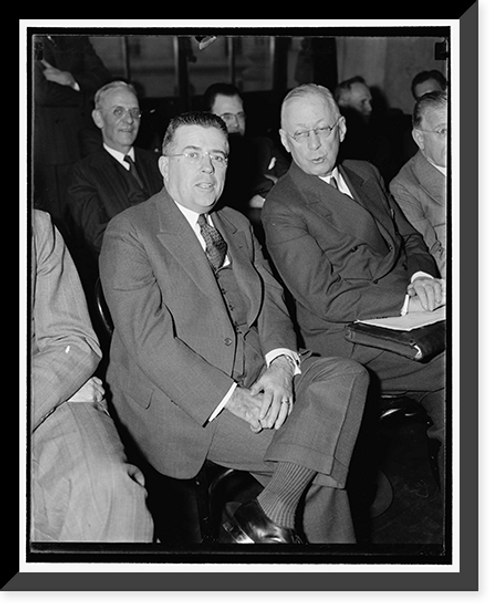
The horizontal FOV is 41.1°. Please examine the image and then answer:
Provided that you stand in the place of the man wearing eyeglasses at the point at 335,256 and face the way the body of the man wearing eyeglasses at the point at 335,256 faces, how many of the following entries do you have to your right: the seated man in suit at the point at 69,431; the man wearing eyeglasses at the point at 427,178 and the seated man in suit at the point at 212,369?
2

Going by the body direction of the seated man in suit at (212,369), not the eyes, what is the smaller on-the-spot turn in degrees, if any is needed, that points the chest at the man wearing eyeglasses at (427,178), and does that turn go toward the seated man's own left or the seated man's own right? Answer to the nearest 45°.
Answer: approximately 90° to the seated man's own left

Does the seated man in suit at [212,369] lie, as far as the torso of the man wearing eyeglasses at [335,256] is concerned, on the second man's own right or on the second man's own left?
on the second man's own right

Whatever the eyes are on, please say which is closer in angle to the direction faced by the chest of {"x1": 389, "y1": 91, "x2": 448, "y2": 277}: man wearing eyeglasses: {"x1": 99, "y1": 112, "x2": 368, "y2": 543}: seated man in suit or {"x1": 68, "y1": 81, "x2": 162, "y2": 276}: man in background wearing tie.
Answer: the seated man in suit

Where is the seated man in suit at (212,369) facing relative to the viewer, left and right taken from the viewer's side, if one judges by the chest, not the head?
facing the viewer and to the right of the viewer

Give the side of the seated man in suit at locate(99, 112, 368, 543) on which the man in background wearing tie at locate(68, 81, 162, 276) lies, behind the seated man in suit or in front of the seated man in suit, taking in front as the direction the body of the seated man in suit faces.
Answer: behind

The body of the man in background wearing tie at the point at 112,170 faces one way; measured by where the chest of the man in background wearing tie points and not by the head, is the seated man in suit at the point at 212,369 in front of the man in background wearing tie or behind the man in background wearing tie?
in front
